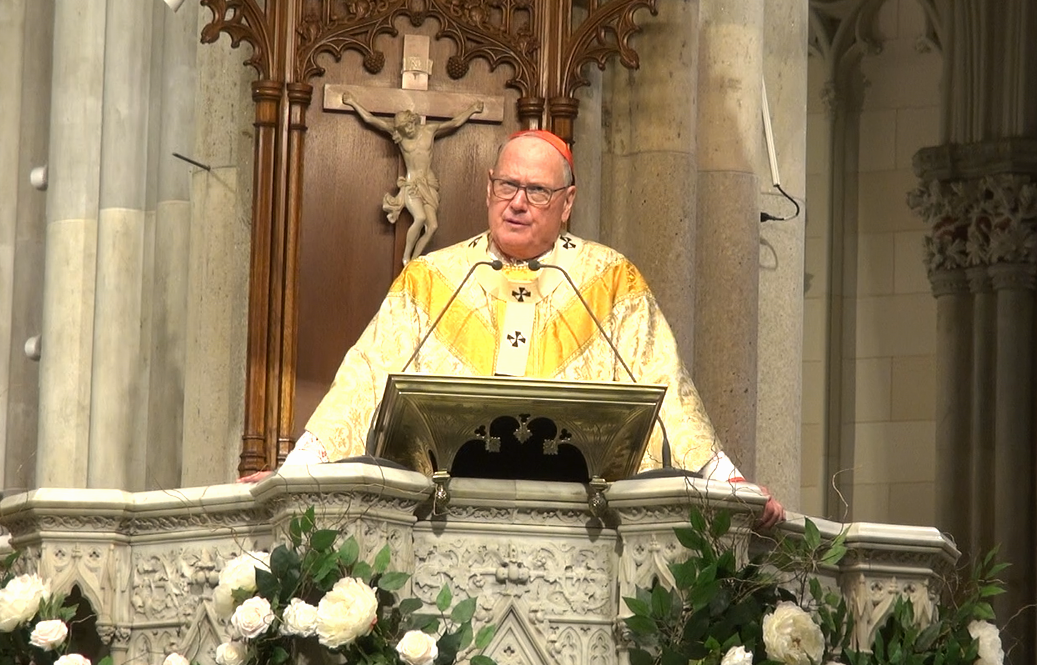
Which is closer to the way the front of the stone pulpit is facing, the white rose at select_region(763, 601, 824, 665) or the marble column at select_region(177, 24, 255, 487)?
the white rose

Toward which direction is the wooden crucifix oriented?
toward the camera

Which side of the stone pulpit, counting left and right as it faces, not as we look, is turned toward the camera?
front

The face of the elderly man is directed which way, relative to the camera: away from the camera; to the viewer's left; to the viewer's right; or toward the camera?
toward the camera

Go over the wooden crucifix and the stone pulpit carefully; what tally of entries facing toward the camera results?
2

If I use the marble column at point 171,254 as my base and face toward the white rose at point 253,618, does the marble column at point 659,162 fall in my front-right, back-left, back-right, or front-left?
front-left

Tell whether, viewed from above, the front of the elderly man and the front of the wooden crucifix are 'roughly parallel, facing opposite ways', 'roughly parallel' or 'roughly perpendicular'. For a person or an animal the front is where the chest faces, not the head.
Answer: roughly parallel

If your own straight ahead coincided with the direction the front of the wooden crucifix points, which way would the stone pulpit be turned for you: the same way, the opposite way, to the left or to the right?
the same way

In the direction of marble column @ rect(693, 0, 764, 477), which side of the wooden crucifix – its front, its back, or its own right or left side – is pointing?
left

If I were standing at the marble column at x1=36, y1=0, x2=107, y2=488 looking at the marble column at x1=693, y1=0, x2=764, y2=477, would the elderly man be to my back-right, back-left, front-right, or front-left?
front-right

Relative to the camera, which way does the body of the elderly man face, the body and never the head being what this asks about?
toward the camera
